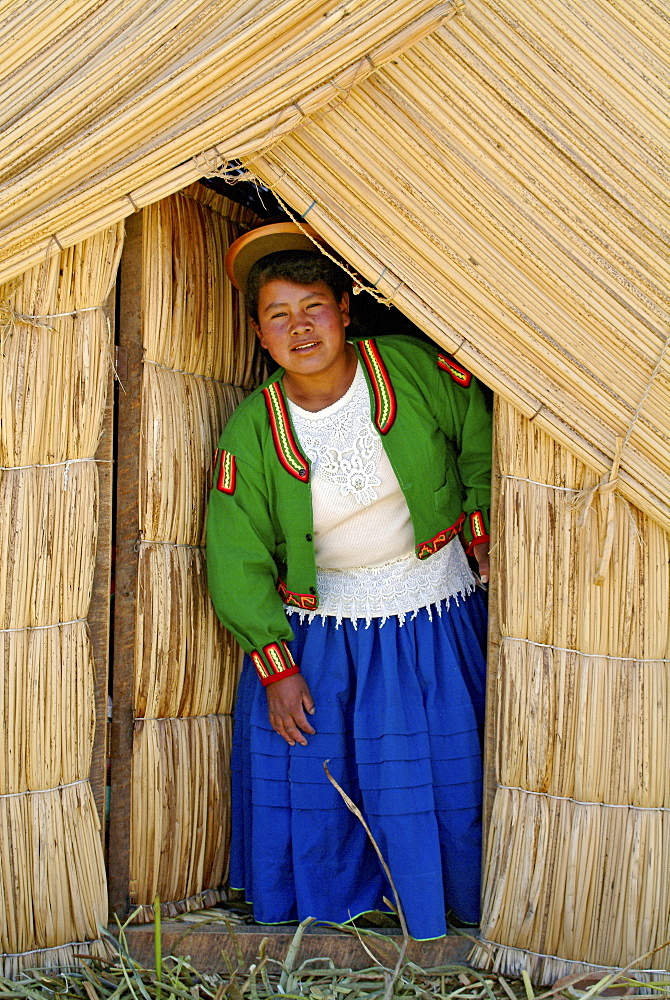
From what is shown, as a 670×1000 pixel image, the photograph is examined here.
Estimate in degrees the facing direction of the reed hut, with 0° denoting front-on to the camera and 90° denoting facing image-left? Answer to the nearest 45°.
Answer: approximately 0°

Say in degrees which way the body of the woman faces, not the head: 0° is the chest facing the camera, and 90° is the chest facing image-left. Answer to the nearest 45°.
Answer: approximately 0°
